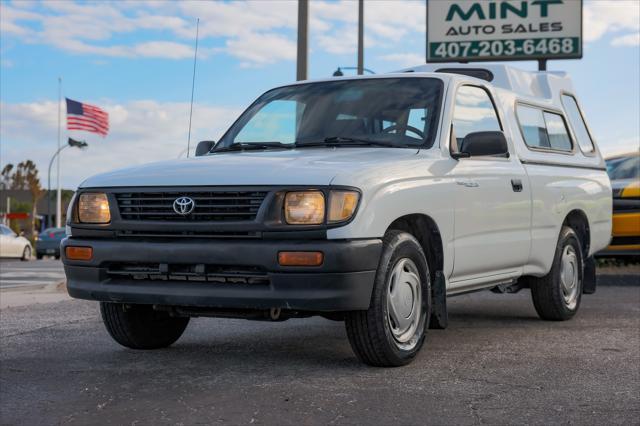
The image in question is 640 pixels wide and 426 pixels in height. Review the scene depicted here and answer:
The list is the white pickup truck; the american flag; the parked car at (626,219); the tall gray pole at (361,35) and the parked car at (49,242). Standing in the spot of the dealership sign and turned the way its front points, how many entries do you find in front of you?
2

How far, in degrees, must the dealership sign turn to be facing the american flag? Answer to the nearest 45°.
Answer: approximately 135° to its right

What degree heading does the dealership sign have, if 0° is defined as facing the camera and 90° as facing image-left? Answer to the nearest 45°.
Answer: approximately 0°

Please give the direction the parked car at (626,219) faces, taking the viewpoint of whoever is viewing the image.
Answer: facing the viewer

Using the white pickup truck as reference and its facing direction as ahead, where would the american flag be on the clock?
The american flag is roughly at 4 o'clock from the white pickup truck.

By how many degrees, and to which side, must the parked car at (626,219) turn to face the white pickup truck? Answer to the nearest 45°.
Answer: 0° — it already faces it

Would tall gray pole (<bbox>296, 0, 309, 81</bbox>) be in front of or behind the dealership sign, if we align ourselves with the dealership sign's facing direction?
in front

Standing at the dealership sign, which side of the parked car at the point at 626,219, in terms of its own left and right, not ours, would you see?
back

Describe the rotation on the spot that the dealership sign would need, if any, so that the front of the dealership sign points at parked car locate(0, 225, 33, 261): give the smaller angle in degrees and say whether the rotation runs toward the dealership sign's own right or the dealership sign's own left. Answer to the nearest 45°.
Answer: approximately 135° to the dealership sign's own right

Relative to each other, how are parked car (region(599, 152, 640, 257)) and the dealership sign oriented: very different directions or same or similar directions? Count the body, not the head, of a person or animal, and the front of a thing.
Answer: same or similar directions

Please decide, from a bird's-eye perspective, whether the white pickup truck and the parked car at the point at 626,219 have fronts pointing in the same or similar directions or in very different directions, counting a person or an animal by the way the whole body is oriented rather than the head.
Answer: same or similar directions

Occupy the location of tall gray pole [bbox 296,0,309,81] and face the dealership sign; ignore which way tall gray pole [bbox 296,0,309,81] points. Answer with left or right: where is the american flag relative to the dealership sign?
left

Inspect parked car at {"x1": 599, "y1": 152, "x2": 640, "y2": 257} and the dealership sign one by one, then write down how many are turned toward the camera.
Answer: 2

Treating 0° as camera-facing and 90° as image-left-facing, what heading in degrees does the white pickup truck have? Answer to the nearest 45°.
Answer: approximately 45°

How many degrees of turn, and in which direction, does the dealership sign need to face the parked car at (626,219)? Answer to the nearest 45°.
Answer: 0° — it already faces it

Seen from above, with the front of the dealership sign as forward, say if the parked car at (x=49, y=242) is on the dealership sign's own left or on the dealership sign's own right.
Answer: on the dealership sign's own right

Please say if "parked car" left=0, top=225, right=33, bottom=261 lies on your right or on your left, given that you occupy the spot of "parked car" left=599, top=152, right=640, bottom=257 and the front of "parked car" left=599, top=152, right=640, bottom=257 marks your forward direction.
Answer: on your right
